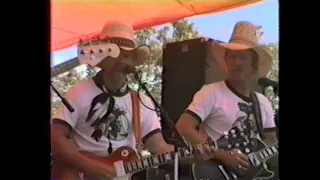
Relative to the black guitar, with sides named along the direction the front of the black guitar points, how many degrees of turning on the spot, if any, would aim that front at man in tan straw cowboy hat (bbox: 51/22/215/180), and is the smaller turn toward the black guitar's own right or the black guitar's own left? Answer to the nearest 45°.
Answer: approximately 90° to the black guitar's own right

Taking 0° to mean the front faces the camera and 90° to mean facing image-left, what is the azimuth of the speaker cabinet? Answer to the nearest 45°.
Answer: approximately 45°

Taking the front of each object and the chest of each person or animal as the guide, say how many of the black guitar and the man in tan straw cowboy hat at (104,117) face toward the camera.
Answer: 2

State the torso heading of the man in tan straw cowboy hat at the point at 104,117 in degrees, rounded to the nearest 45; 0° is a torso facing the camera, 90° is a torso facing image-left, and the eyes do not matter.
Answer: approximately 0°

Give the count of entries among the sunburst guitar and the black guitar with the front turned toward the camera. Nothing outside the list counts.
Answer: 2
